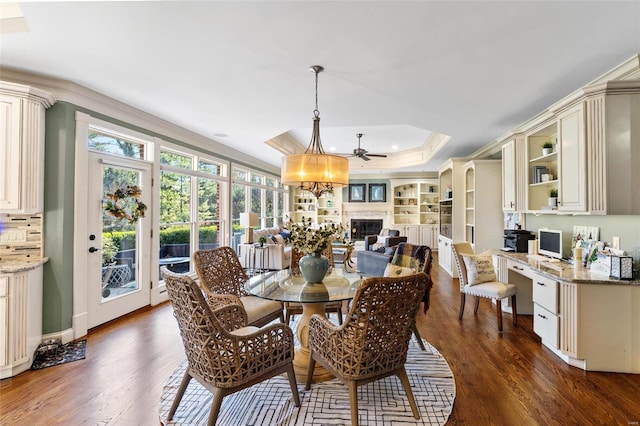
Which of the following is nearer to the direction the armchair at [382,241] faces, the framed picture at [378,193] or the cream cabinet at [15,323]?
the cream cabinet

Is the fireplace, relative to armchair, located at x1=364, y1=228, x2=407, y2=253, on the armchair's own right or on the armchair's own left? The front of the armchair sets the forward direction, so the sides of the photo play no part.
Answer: on the armchair's own right

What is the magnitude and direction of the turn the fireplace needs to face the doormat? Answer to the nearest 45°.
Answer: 0° — it already faces it

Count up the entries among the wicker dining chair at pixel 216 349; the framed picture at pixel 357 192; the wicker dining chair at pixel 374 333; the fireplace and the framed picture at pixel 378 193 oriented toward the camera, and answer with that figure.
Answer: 3

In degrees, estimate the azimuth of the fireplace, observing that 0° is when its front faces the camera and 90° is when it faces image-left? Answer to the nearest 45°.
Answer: approximately 0°

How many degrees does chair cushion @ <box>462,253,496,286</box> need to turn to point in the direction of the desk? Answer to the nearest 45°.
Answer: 0° — it already faces it

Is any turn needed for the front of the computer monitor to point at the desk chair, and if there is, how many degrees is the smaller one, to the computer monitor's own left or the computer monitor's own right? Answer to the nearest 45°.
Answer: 0° — it already faces it

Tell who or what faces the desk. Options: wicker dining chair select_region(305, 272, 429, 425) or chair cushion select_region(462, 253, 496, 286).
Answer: the chair cushion

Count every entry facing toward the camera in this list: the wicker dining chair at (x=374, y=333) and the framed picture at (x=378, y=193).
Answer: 1

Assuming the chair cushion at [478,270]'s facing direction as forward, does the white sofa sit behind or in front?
behind

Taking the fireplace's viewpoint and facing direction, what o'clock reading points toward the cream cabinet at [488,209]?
The cream cabinet is roughly at 11 o'clock from the fireplace.
